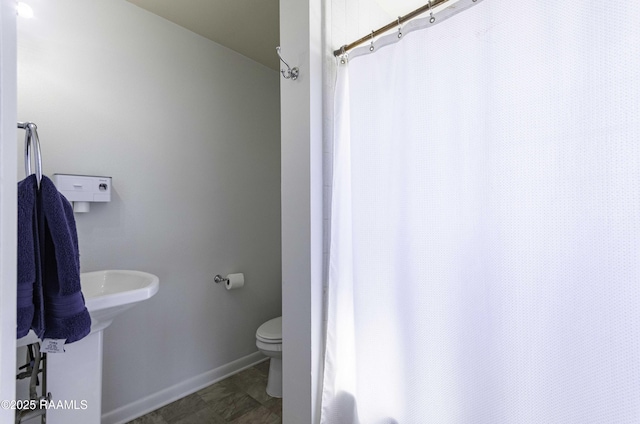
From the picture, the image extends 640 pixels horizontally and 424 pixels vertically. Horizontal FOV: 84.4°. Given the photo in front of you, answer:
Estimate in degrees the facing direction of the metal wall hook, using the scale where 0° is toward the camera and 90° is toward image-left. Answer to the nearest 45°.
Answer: approximately 45°

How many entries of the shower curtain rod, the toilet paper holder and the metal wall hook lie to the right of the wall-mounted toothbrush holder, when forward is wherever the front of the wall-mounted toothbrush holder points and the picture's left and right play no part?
0

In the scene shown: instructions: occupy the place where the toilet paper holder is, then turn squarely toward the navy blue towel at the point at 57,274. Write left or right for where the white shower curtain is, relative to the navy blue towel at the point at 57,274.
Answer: left

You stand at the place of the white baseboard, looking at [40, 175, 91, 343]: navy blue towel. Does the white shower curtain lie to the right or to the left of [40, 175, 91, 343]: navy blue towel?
left

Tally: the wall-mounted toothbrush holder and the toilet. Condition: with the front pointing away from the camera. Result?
0

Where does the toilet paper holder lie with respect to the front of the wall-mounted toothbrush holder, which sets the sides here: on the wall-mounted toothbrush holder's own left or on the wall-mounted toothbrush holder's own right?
on the wall-mounted toothbrush holder's own left

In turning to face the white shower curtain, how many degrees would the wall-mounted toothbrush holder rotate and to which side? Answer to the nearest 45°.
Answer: approximately 45° to its left

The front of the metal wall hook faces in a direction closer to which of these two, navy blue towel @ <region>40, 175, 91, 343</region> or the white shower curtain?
the navy blue towel

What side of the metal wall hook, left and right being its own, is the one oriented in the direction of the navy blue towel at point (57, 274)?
front

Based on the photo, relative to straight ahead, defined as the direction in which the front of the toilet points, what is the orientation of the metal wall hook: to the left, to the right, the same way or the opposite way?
the same way

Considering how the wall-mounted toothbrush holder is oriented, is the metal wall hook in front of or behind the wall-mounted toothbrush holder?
in front

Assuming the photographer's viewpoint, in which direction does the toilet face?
facing the viewer and to the left of the viewer

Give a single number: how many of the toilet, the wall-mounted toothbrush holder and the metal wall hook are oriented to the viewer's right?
0

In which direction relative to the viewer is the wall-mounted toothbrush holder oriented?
toward the camera

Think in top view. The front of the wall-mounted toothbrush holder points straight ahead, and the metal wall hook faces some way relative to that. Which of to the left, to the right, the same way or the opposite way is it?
to the right
